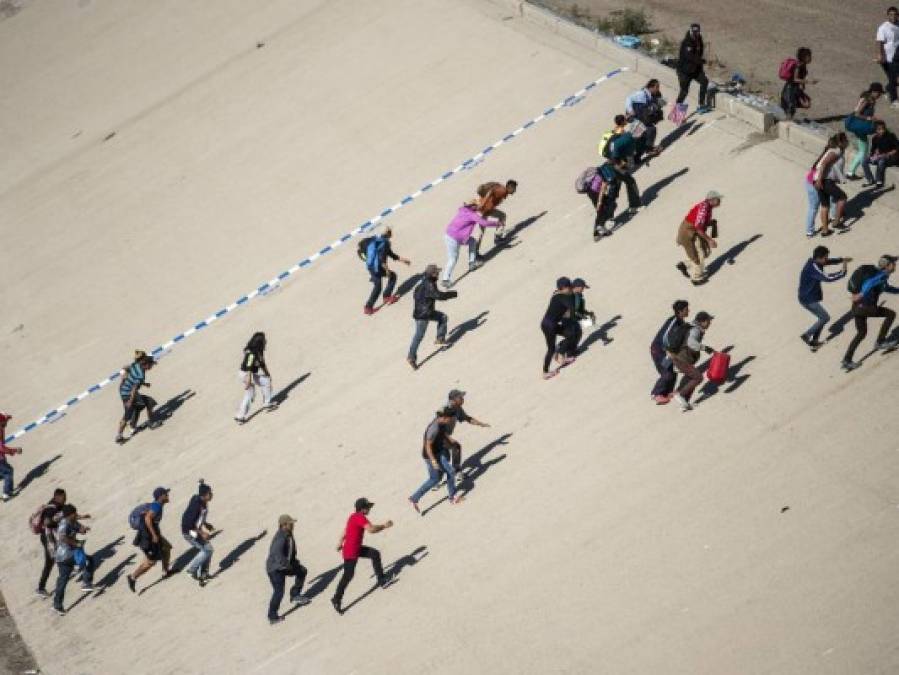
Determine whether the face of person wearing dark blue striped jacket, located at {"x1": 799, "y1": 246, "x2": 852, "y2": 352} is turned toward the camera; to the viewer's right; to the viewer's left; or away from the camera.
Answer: to the viewer's right

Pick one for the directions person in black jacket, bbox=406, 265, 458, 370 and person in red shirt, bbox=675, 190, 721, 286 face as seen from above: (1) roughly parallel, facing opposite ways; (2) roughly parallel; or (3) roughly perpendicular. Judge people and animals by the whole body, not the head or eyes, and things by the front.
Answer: roughly parallel

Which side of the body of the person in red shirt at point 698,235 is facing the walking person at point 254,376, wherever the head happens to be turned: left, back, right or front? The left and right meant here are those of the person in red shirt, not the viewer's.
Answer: back

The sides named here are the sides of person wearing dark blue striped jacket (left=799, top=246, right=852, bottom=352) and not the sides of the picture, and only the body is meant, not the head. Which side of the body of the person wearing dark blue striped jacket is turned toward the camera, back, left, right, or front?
right

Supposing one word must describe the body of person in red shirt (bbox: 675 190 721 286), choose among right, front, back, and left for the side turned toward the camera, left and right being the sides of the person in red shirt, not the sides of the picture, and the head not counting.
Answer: right

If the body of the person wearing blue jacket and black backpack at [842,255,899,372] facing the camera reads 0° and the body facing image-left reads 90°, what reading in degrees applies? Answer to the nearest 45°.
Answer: approximately 270°

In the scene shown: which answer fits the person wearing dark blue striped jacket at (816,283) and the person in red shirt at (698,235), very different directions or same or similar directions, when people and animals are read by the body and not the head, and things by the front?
same or similar directions

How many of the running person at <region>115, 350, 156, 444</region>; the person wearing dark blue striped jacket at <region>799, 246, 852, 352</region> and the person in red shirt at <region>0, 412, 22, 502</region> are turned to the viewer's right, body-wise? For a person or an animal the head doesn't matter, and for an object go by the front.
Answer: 3

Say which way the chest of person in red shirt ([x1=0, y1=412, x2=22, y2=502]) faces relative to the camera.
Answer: to the viewer's right

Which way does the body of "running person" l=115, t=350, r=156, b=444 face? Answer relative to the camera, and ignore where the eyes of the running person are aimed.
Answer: to the viewer's right

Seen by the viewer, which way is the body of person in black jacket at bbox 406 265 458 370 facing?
to the viewer's right

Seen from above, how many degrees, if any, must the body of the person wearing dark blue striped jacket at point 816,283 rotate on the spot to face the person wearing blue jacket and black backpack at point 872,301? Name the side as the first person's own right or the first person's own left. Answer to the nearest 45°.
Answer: approximately 45° to the first person's own right

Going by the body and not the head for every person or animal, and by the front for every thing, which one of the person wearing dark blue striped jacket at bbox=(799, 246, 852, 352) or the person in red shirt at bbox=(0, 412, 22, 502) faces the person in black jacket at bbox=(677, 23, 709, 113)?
the person in red shirt

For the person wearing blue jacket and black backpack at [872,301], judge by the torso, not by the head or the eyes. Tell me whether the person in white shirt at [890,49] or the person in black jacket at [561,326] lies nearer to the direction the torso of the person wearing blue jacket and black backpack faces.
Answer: the person in white shirt

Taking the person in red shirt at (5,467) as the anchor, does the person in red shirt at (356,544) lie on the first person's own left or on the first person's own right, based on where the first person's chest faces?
on the first person's own right

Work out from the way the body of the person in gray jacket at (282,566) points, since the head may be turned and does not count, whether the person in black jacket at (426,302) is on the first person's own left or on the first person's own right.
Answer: on the first person's own left

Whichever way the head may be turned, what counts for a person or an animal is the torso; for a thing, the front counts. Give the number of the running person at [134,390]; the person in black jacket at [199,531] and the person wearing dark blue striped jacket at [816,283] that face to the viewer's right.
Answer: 3

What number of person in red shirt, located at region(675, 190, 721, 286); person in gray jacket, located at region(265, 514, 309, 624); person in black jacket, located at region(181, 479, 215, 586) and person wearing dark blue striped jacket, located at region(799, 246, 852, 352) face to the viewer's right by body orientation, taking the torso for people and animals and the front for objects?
4

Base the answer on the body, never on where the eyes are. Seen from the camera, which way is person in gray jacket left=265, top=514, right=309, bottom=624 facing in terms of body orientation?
to the viewer's right

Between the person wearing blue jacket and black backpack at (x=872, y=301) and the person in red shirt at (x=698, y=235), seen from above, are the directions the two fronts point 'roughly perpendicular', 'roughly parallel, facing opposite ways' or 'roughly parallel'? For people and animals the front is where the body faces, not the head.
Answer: roughly parallel
